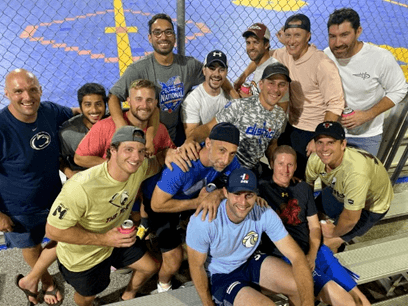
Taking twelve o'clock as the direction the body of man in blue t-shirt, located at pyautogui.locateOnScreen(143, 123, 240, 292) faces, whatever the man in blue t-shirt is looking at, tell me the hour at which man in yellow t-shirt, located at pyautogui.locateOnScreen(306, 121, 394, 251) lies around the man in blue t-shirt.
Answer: The man in yellow t-shirt is roughly at 10 o'clock from the man in blue t-shirt.

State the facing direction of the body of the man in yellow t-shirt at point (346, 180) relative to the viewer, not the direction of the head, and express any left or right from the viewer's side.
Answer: facing the viewer and to the left of the viewer

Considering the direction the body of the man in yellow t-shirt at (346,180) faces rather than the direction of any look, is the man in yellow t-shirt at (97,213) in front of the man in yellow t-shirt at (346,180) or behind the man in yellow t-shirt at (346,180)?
in front

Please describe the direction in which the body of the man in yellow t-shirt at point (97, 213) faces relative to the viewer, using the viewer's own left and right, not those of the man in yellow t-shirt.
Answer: facing the viewer and to the right of the viewer

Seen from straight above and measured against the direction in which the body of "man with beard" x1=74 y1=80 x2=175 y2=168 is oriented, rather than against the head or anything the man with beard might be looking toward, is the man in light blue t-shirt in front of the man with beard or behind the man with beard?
in front

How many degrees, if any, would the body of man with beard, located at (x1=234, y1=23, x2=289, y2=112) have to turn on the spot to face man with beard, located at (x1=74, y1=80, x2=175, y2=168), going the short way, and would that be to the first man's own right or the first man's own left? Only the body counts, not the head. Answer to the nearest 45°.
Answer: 0° — they already face them

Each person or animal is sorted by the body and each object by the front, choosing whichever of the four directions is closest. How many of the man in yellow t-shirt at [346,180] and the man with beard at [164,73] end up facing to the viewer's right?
0
